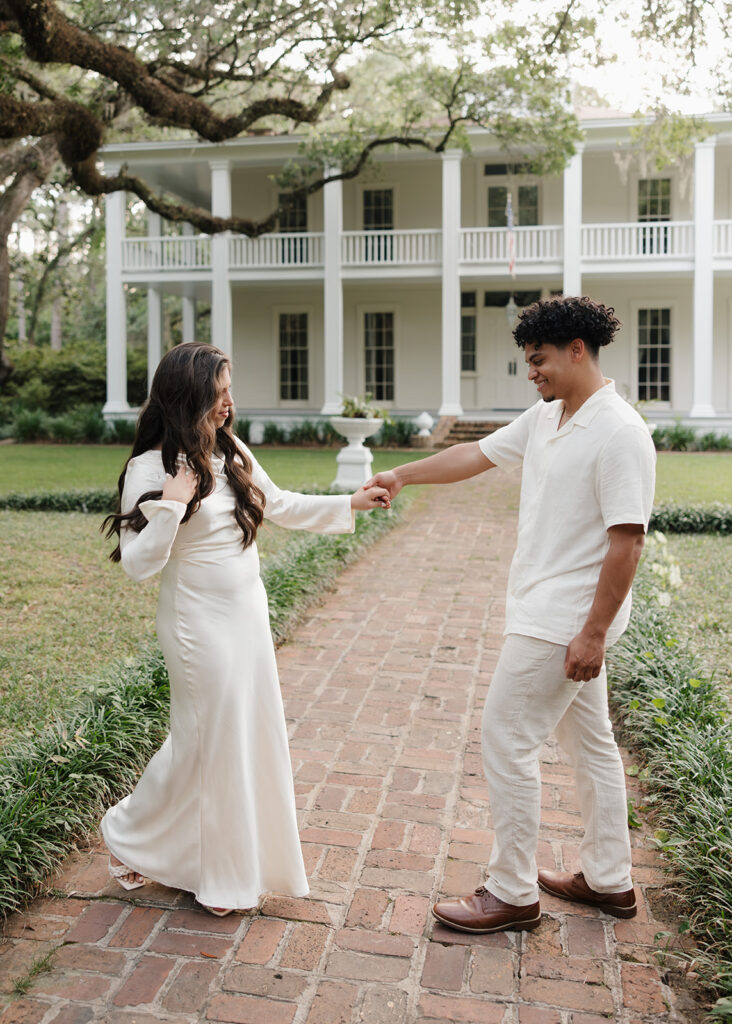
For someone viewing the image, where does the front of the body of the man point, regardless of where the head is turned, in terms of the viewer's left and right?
facing the viewer and to the left of the viewer

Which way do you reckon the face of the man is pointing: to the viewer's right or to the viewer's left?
to the viewer's left

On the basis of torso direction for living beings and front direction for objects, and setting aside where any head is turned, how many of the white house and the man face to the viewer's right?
0

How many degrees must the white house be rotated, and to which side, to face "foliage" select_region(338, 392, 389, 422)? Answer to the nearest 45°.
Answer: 0° — it already faces it

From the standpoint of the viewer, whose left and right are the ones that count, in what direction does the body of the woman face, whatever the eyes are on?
facing the viewer and to the right of the viewer

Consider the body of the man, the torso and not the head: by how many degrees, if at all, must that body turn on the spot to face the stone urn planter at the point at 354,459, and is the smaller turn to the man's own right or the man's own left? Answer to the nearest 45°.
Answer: approximately 135° to the man's own right

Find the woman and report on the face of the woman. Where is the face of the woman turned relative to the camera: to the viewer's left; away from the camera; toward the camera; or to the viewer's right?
to the viewer's right

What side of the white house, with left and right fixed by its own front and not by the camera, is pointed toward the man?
front

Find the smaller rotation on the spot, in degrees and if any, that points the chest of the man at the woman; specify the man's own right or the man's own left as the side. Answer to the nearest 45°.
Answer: approximately 45° to the man's own right

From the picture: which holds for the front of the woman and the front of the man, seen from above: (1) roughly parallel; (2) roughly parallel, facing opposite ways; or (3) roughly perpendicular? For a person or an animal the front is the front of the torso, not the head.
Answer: roughly perpendicular

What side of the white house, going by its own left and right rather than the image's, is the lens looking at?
front
